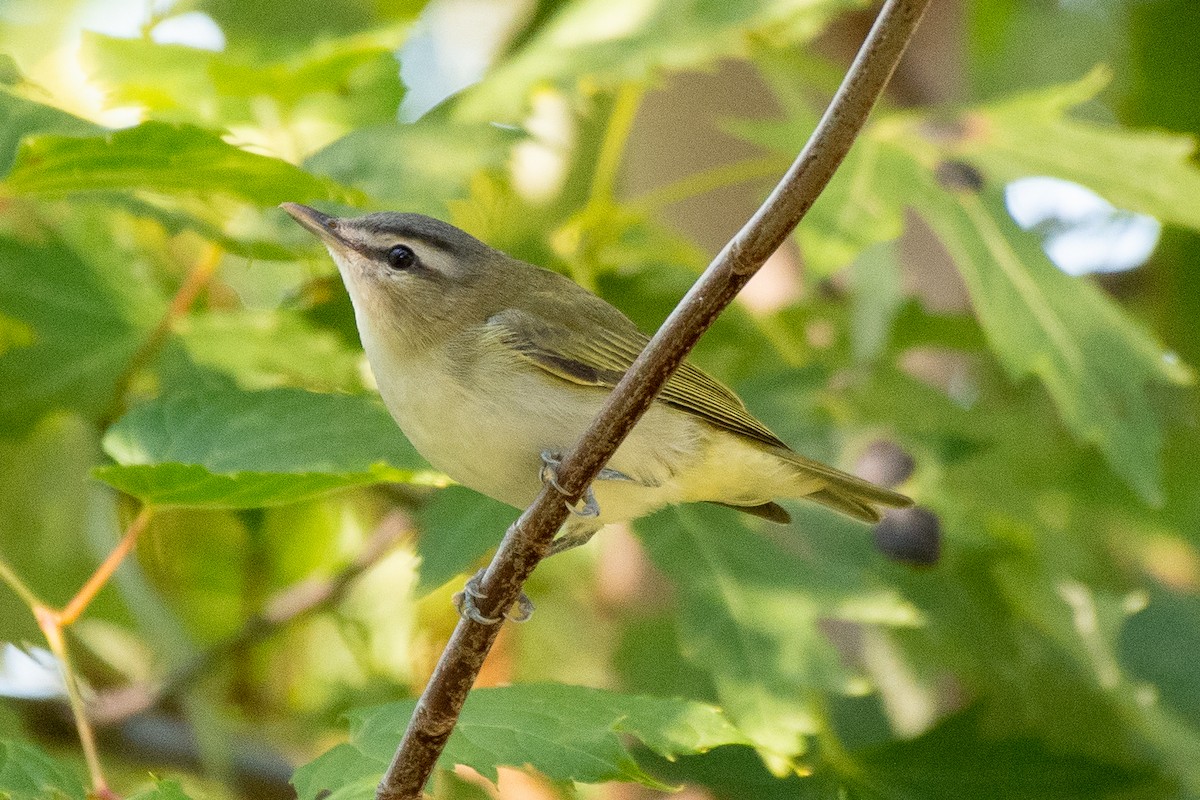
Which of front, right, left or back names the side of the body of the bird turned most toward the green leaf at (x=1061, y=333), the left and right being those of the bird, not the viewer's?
back

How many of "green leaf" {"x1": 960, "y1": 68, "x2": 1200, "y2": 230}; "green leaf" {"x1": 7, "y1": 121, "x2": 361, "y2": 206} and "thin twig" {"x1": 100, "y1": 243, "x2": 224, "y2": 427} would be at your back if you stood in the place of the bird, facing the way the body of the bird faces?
1

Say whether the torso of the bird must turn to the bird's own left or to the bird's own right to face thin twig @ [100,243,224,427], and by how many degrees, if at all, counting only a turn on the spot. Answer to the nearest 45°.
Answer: approximately 45° to the bird's own right

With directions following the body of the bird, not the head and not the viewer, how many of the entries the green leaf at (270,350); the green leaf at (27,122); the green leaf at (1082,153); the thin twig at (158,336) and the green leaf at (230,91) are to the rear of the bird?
1

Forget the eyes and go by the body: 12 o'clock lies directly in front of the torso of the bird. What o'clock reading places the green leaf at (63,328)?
The green leaf is roughly at 1 o'clock from the bird.

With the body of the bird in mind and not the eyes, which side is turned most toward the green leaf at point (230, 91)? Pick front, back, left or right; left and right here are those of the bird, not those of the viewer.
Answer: front

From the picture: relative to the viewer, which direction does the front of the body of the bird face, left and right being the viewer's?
facing to the left of the viewer

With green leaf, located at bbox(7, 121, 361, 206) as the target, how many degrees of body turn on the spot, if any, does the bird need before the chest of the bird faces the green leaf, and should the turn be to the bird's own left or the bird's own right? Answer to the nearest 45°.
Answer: approximately 45° to the bird's own left

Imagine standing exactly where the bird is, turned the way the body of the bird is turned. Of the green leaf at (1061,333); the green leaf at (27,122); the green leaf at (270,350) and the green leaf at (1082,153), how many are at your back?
2

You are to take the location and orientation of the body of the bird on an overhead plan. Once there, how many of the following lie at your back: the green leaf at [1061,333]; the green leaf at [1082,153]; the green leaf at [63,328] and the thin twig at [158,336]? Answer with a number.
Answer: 2

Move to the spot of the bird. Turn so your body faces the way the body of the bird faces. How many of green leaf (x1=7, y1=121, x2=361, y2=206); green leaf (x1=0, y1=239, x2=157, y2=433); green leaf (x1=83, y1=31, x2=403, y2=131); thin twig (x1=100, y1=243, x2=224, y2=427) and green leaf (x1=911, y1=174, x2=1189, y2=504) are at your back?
1

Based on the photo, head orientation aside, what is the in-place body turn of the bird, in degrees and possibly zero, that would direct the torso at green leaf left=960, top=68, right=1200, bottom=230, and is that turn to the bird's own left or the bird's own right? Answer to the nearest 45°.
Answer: approximately 180°
